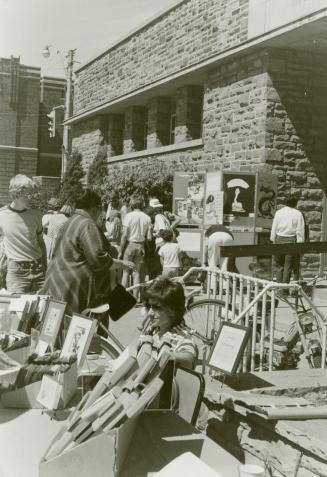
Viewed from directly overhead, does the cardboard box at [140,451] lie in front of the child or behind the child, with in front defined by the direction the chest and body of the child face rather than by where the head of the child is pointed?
behind

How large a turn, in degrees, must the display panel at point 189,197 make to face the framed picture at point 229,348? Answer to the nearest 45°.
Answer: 0° — it already faces it

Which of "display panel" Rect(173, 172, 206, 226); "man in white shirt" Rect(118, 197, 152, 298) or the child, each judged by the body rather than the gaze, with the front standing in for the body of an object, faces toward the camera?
the display panel

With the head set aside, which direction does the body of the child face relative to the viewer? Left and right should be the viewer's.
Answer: facing away from the viewer

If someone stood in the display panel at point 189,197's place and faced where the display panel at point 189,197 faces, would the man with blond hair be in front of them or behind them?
in front

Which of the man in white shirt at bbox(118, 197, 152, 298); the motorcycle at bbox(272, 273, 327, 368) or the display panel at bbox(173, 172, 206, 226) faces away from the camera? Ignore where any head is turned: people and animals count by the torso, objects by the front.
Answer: the man in white shirt

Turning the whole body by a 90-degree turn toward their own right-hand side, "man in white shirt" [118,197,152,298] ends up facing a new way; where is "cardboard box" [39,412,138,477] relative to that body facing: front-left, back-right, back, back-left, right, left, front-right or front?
right

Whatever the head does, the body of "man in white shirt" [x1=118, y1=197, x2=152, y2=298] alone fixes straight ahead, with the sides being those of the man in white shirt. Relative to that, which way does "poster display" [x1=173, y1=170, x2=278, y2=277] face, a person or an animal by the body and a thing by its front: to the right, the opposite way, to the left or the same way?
the opposite way

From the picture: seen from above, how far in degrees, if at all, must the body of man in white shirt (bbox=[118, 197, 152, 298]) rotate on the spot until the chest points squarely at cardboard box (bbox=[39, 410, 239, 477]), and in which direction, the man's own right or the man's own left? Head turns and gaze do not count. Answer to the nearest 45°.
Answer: approximately 180°

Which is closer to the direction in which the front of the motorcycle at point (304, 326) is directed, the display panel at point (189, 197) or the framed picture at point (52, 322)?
the framed picture

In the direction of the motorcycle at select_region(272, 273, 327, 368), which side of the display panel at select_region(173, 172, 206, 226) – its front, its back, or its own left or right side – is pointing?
front

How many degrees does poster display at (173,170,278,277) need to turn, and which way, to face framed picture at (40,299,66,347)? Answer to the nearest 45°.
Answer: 0° — it already faces it

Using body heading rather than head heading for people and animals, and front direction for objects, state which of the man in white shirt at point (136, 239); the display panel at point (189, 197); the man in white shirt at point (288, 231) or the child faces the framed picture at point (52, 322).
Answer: the display panel

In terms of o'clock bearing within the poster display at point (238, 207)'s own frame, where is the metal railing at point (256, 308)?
The metal railing is roughly at 12 o'clock from the poster display.

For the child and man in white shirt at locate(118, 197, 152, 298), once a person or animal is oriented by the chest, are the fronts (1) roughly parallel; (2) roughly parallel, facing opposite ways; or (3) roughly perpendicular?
roughly parallel

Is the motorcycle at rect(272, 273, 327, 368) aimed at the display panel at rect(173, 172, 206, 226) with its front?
no

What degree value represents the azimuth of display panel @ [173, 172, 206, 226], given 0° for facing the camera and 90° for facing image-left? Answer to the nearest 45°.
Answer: approximately 0°
